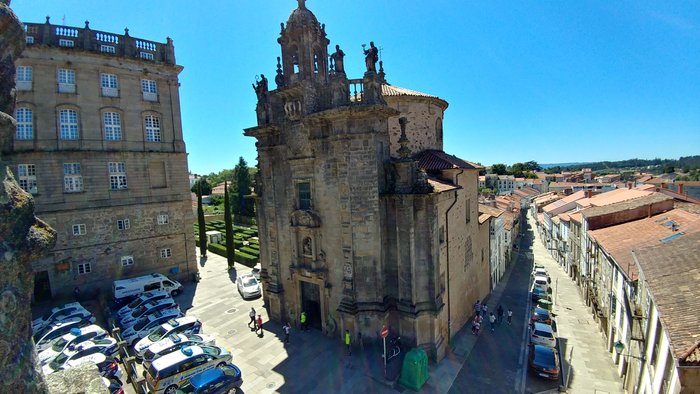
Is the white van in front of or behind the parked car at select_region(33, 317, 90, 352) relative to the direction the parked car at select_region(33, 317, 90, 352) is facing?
behind

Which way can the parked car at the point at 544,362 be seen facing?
away from the camera

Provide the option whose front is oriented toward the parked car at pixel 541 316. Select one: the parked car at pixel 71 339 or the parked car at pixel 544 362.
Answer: the parked car at pixel 544 362

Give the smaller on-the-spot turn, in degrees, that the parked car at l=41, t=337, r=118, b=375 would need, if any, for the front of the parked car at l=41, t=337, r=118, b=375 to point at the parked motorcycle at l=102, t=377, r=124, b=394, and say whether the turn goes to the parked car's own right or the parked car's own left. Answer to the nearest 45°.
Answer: approximately 45° to the parked car's own left

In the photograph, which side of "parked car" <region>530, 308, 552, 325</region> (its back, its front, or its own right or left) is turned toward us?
back

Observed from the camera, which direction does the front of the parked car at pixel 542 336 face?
facing away from the viewer

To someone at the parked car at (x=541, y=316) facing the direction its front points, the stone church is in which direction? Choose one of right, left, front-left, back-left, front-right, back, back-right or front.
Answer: back-left

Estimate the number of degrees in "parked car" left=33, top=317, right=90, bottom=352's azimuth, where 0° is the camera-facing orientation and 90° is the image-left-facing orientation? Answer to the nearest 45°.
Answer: approximately 45°

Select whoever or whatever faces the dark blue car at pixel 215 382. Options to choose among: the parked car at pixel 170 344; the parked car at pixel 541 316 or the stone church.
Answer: the stone church
